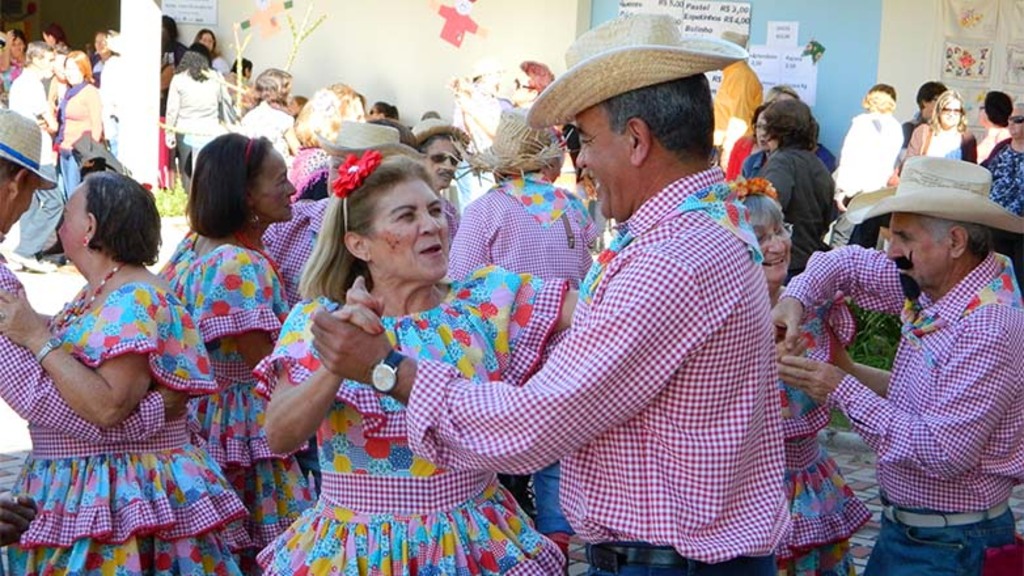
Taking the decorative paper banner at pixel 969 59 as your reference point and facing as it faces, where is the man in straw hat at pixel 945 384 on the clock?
The man in straw hat is roughly at 12 o'clock from the decorative paper banner.

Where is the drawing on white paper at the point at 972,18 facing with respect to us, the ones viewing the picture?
facing the viewer

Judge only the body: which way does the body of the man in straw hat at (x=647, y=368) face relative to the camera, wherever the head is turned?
to the viewer's left

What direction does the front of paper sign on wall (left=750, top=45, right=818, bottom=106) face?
toward the camera

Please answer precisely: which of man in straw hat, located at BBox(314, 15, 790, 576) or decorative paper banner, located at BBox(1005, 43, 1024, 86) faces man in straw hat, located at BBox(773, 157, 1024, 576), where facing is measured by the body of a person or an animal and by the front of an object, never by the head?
the decorative paper banner

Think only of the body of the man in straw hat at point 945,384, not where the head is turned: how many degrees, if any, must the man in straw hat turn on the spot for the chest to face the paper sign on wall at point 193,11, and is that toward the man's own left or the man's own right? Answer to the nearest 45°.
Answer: approximately 45° to the man's own right

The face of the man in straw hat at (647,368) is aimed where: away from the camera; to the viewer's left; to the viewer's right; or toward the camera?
to the viewer's left

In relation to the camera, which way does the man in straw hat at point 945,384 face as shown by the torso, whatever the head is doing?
to the viewer's left

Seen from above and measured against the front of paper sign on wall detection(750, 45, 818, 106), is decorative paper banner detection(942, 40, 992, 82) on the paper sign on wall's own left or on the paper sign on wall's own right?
on the paper sign on wall's own left

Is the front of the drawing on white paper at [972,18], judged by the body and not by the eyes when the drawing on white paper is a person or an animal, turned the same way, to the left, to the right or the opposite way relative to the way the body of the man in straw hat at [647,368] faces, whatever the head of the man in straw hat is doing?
to the left

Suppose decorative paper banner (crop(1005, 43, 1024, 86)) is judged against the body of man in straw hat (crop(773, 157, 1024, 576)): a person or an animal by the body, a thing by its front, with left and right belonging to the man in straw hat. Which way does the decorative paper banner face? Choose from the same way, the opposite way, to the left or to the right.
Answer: to the left

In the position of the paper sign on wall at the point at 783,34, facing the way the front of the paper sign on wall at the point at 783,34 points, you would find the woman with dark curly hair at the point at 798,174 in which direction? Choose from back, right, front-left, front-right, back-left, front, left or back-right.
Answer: front

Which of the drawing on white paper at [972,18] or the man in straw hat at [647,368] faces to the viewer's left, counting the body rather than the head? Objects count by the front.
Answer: the man in straw hat

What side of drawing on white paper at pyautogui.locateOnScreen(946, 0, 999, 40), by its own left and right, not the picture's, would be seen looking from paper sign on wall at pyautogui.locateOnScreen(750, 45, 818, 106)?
right

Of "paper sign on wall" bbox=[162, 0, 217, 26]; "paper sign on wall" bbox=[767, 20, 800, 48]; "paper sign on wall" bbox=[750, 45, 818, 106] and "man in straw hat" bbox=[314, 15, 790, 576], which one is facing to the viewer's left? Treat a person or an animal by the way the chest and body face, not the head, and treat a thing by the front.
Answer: the man in straw hat

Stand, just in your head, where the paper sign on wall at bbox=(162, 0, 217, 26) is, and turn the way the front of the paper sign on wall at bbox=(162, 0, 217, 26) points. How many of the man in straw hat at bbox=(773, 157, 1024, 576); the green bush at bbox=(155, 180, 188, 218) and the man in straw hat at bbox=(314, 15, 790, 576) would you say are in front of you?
3
